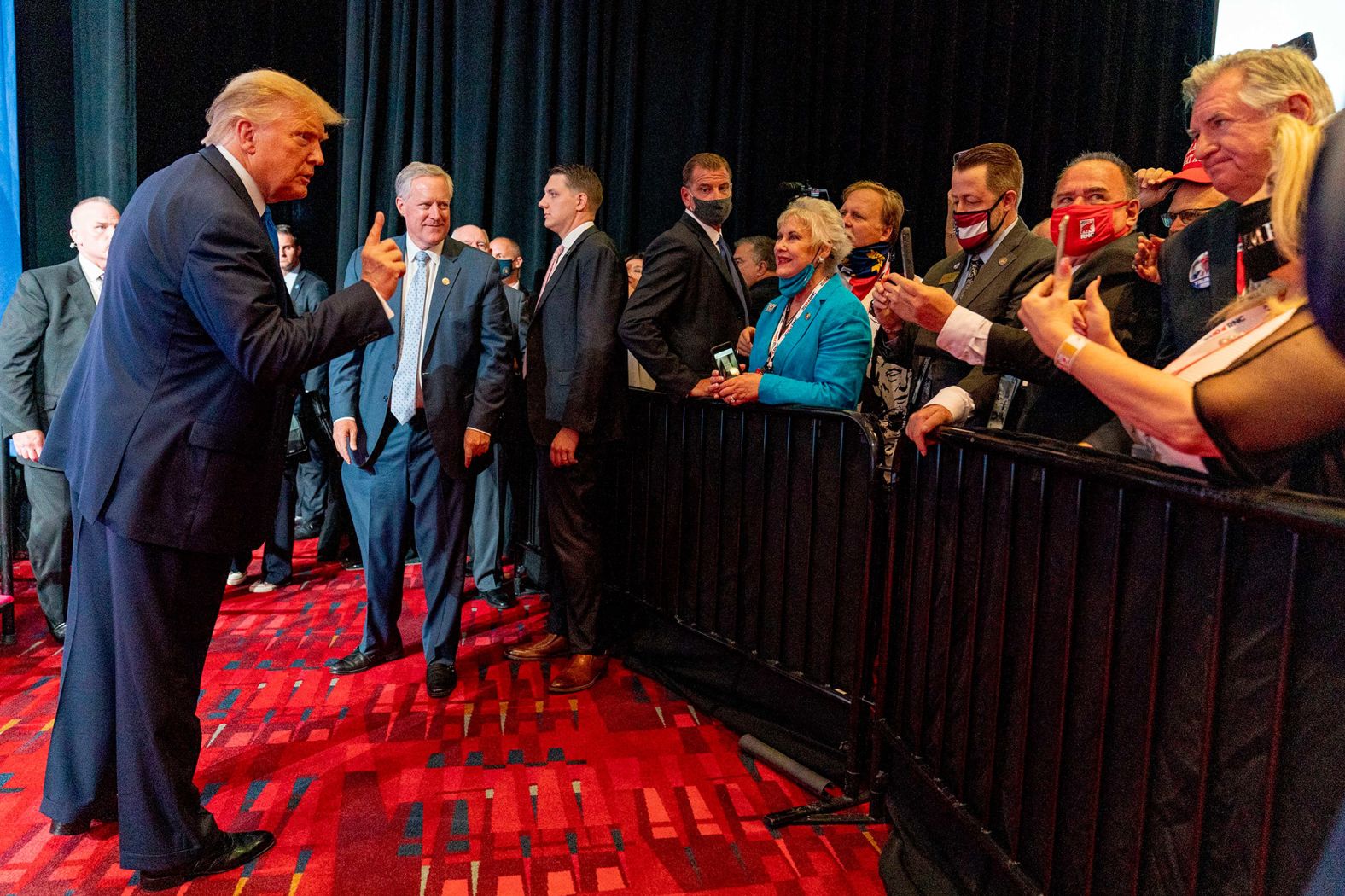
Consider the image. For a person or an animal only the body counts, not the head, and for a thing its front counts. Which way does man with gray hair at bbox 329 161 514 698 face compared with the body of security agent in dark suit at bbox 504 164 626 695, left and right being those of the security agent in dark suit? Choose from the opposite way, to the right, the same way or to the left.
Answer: to the left

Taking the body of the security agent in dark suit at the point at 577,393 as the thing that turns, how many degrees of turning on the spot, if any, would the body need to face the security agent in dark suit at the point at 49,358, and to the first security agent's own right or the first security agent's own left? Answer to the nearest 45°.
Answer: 0° — they already face them

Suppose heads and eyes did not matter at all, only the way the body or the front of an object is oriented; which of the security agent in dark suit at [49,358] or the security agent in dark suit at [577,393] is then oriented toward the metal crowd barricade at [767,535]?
the security agent in dark suit at [49,358]

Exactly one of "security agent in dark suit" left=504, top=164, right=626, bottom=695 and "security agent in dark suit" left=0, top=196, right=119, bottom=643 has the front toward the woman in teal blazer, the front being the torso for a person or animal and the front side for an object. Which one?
"security agent in dark suit" left=0, top=196, right=119, bottom=643

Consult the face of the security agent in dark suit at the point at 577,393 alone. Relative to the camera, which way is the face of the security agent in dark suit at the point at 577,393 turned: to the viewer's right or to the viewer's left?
to the viewer's left
